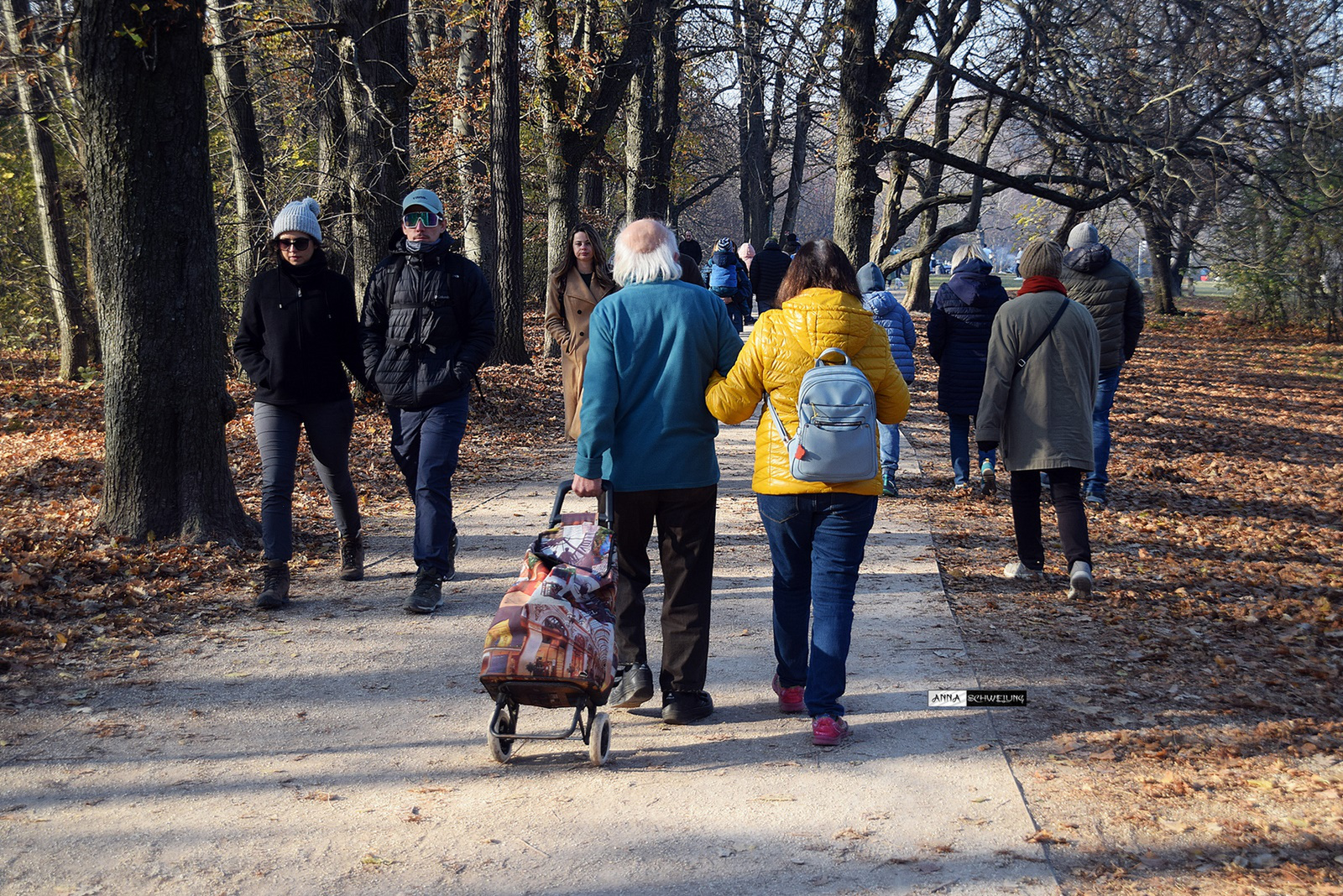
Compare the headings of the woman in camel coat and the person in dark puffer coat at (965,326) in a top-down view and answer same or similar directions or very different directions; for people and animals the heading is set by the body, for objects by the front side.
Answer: very different directions

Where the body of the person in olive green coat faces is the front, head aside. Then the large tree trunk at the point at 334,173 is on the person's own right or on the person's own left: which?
on the person's own left

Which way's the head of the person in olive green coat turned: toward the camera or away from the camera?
away from the camera

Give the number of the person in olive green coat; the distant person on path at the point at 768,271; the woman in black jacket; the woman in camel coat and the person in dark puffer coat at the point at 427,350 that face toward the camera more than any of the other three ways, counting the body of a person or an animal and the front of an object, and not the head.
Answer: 3

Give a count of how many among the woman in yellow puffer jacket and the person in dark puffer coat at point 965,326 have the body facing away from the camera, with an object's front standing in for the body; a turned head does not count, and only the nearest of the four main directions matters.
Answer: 2

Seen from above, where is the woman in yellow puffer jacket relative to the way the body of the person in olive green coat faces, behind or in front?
behind

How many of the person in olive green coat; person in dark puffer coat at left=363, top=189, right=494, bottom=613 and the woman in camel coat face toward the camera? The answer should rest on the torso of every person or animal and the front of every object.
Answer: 2

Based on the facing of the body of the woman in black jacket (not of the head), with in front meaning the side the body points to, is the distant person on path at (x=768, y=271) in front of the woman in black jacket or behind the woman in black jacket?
behind

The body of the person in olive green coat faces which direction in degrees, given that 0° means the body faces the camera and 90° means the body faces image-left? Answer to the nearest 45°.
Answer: approximately 180°

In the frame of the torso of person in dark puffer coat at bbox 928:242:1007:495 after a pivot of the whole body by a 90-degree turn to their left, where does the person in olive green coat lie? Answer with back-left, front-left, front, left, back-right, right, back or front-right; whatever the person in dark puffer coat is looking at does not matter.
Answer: left

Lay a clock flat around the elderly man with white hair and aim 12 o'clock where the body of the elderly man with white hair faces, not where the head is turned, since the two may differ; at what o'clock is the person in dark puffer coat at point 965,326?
The person in dark puffer coat is roughly at 1 o'clock from the elderly man with white hair.

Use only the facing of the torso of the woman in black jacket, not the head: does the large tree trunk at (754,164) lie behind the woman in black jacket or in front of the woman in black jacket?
behind

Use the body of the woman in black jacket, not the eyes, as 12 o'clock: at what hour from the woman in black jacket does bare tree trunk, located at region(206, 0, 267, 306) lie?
The bare tree trunk is roughly at 6 o'clock from the woman in black jacket.
